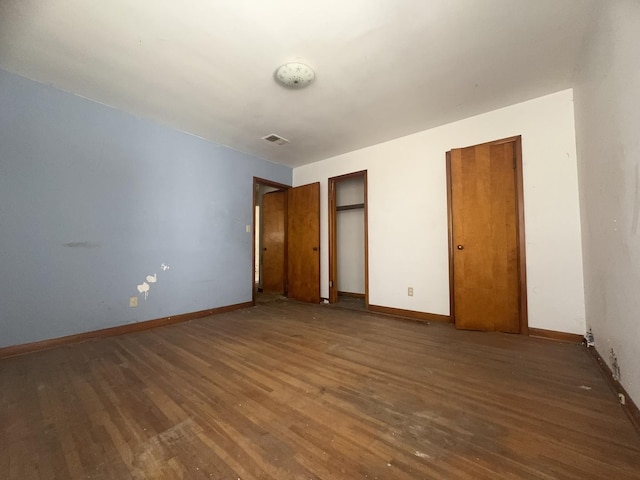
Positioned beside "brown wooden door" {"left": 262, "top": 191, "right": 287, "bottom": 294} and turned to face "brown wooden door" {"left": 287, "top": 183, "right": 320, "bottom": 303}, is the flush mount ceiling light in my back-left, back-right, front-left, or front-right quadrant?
front-right

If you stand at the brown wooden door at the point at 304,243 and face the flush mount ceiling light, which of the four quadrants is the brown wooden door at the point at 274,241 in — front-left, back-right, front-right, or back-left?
back-right

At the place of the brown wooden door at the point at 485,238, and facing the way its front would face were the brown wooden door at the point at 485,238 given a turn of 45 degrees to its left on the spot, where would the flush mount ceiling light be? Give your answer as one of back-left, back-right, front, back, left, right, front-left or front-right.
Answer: front-right

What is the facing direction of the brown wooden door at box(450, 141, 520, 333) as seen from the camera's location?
facing the viewer and to the left of the viewer

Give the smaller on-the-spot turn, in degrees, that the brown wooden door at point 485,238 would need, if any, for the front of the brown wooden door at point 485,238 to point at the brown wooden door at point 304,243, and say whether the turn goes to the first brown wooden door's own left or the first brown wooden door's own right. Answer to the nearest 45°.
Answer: approximately 45° to the first brown wooden door's own right
